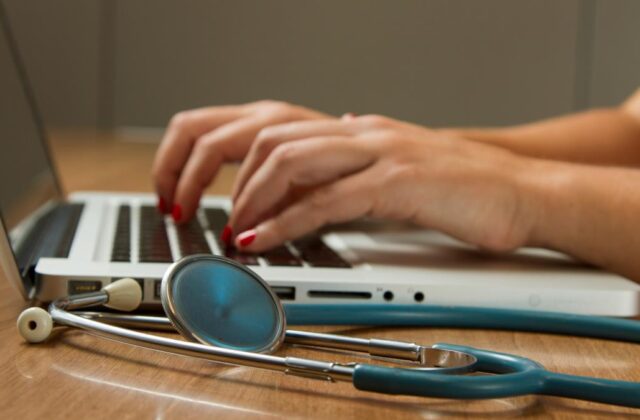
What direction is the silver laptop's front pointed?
to the viewer's right
